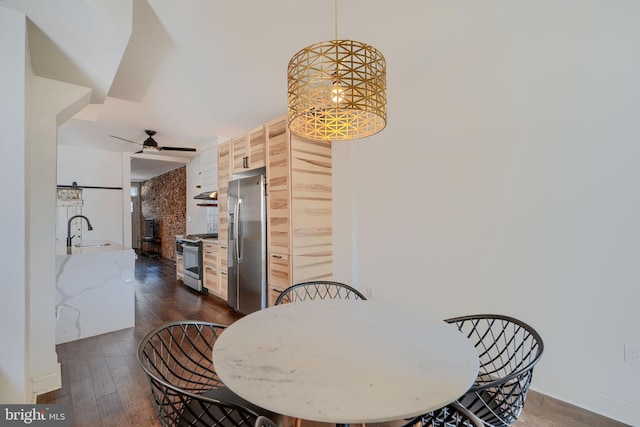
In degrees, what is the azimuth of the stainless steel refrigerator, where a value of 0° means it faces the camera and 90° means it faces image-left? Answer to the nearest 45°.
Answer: approximately 45°

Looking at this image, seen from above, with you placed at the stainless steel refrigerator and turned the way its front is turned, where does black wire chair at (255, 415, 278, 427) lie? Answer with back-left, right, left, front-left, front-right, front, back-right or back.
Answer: front-left

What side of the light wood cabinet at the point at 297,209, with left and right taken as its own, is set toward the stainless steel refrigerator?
right

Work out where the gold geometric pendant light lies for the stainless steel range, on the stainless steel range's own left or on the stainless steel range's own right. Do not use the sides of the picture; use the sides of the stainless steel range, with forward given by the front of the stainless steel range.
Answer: on the stainless steel range's own left

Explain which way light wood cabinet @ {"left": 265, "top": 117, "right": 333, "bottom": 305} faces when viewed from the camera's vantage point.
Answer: facing the viewer and to the left of the viewer

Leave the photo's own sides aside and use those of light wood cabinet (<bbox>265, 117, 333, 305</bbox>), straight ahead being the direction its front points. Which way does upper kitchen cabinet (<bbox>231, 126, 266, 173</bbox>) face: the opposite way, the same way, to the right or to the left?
the same way

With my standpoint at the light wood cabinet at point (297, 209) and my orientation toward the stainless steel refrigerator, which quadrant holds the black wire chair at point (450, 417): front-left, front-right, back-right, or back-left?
back-left

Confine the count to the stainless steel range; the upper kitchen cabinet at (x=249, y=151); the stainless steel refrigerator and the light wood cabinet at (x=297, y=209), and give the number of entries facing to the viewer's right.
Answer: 0

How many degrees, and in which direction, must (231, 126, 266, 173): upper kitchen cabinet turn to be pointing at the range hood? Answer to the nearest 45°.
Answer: approximately 90° to its right

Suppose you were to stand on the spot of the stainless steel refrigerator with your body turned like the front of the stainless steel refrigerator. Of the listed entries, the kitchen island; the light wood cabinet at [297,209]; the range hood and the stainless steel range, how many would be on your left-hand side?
1

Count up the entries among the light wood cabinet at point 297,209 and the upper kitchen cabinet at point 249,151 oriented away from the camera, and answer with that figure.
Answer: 0

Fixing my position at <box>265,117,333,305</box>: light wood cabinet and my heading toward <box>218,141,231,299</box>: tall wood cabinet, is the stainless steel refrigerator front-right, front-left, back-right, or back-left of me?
front-left

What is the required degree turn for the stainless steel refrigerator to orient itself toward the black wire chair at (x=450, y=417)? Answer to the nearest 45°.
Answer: approximately 45° to its left

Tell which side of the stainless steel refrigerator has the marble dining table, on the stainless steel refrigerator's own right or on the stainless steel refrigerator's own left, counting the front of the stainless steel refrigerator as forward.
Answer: on the stainless steel refrigerator's own left

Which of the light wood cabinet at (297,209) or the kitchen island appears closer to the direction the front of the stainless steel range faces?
the kitchen island
